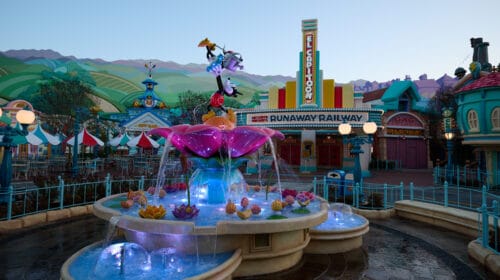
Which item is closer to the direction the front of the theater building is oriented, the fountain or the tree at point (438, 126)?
the fountain

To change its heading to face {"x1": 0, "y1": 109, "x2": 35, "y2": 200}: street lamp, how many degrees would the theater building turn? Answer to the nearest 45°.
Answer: approximately 45° to its right

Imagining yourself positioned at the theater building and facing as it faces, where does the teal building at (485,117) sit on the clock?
The teal building is roughly at 10 o'clock from the theater building.

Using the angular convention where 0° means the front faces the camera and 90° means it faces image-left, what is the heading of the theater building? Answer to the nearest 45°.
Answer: approximately 0°

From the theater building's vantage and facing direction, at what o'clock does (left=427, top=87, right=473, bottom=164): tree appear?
The tree is roughly at 8 o'clock from the theater building.

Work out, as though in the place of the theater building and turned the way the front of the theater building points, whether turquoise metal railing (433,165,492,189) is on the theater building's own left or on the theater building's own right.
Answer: on the theater building's own left

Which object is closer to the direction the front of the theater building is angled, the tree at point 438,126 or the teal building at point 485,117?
the teal building

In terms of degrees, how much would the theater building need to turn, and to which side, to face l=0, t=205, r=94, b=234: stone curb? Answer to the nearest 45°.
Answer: approximately 45° to its right

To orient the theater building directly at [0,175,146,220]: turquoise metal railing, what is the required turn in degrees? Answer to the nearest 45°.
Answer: approximately 45° to its right

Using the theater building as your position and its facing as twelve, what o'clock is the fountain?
The fountain is roughly at 12 o'clock from the theater building.

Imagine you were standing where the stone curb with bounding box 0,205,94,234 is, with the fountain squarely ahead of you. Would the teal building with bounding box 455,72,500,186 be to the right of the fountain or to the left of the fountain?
left

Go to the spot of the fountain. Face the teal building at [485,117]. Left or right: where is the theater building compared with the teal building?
left
